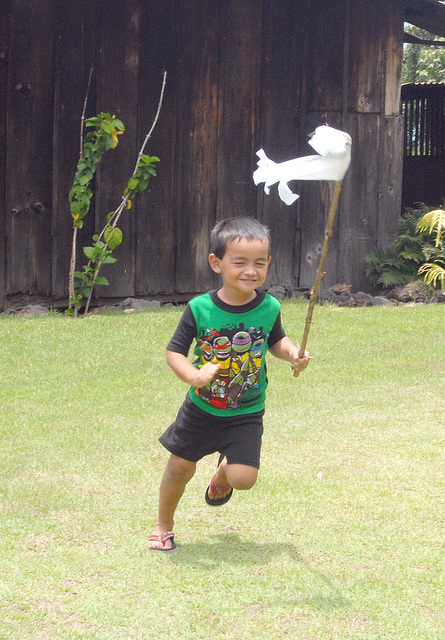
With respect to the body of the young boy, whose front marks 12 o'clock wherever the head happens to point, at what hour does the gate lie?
The gate is roughly at 8 o'clock from the young boy.

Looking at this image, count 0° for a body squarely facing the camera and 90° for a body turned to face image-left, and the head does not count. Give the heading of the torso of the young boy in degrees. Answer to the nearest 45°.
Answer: approximately 315°

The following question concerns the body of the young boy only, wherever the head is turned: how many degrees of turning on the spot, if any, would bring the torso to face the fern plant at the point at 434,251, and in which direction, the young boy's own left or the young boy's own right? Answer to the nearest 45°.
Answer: approximately 135° to the young boy's own left

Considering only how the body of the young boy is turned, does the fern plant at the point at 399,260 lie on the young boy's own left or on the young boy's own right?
on the young boy's own left

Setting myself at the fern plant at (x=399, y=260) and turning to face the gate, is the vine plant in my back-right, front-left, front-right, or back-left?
back-left
